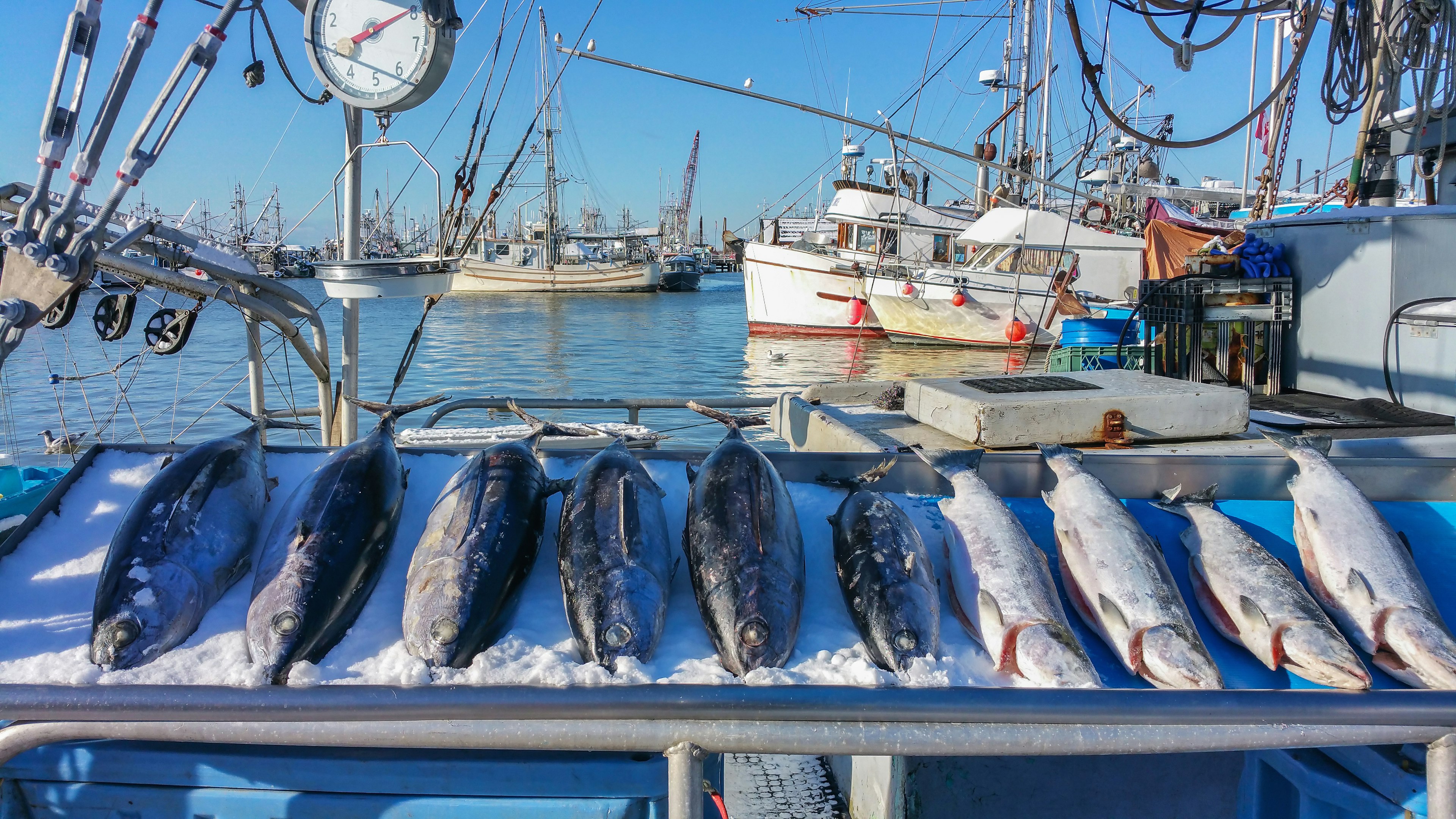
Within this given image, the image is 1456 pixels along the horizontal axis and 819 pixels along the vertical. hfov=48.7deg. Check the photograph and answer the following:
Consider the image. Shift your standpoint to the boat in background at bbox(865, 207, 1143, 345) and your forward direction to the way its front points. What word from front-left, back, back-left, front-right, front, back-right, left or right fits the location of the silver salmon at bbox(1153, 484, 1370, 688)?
left

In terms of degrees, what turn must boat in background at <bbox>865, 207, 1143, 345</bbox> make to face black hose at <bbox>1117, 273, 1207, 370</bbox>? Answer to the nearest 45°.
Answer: approximately 90° to its left

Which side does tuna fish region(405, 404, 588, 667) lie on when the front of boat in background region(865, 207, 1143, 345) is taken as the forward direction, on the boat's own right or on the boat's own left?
on the boat's own left

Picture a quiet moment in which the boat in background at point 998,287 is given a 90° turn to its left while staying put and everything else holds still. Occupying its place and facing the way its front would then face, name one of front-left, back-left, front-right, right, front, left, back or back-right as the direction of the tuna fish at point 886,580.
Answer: front

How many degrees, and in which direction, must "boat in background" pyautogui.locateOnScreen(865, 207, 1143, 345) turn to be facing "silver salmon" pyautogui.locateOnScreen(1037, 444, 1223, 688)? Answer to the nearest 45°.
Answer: approximately 90° to its left

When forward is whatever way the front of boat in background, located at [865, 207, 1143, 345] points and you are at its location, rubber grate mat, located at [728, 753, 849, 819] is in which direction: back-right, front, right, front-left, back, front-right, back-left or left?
left

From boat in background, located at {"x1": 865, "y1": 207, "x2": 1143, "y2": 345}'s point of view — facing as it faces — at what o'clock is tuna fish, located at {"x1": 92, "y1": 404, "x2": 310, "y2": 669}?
The tuna fish is roughly at 9 o'clock from the boat in background.

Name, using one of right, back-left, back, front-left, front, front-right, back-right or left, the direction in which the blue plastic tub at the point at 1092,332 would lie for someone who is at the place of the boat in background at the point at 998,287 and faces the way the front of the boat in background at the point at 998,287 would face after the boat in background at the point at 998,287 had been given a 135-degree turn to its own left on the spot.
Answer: front-right

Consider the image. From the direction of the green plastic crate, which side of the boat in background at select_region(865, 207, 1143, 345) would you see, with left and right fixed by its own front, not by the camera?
left

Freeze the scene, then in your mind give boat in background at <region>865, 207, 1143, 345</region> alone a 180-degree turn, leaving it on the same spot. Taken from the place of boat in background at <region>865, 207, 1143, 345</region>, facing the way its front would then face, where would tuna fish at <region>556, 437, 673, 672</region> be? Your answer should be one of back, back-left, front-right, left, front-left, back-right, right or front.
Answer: right

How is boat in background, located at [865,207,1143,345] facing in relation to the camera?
to the viewer's left

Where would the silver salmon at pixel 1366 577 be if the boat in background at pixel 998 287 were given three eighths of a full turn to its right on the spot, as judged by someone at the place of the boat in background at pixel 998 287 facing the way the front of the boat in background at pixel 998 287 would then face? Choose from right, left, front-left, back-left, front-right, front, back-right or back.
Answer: back-right

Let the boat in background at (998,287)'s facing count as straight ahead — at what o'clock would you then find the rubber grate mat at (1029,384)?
The rubber grate mat is roughly at 9 o'clock from the boat in background.

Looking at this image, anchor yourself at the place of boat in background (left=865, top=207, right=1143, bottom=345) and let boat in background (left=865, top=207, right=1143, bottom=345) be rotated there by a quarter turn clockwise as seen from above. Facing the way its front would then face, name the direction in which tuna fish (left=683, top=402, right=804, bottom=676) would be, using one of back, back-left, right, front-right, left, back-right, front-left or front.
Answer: back

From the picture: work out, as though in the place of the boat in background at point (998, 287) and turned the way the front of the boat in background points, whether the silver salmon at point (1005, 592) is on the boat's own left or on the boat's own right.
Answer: on the boat's own left

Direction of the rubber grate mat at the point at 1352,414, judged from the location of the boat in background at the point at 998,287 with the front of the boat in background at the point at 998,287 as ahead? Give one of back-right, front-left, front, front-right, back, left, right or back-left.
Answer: left
